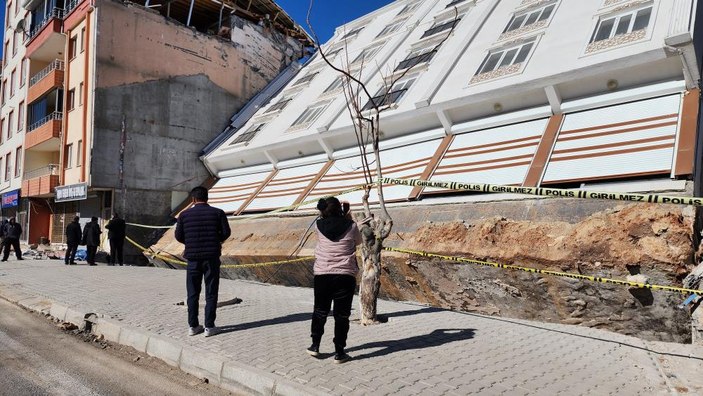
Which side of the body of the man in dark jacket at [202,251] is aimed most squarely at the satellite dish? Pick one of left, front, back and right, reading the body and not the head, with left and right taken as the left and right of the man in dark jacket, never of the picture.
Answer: front

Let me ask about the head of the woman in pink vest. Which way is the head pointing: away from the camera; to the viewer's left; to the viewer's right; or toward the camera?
away from the camera

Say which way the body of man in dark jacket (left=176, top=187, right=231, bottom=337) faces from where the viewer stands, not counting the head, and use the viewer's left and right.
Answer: facing away from the viewer

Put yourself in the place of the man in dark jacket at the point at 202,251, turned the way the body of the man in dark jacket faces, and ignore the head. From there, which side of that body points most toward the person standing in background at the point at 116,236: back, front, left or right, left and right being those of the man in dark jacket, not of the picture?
front

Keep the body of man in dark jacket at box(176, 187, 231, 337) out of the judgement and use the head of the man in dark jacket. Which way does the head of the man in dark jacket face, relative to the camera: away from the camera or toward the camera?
away from the camera

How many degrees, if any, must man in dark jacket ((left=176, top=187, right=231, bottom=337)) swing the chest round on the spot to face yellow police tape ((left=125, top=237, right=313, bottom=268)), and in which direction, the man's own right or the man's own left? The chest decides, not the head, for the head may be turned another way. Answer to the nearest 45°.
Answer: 0° — they already face it

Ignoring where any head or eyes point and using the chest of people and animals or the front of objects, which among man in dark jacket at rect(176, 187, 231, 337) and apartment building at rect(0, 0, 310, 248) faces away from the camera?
the man in dark jacket

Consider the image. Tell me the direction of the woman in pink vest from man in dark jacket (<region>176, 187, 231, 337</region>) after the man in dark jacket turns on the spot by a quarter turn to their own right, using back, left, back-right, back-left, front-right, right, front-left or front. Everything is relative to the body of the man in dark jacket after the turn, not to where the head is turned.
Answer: front-right

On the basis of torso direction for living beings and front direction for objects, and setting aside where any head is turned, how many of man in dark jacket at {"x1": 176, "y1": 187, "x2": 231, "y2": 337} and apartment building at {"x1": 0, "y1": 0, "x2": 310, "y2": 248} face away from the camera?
1

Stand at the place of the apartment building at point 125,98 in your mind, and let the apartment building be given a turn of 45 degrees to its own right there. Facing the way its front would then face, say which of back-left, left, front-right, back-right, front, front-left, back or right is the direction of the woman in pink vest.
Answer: left
